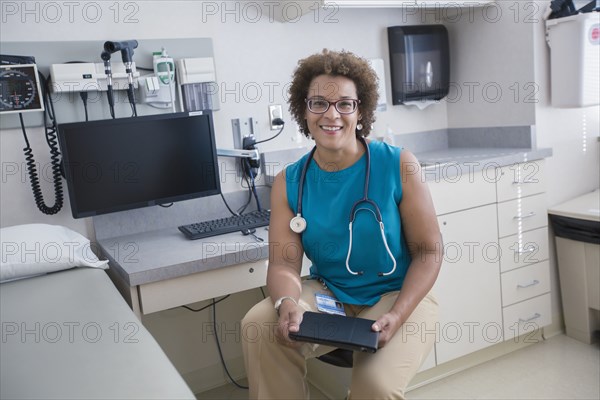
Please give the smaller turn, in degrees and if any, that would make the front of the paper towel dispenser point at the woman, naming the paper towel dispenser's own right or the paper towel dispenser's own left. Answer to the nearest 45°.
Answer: approximately 45° to the paper towel dispenser's own right

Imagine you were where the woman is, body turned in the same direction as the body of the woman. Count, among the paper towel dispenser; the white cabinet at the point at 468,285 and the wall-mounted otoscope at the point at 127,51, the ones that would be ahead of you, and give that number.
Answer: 0

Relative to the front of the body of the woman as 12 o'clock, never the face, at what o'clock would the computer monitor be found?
The computer monitor is roughly at 4 o'clock from the woman.

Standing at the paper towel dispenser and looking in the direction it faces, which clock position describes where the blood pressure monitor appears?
The blood pressure monitor is roughly at 3 o'clock from the paper towel dispenser.

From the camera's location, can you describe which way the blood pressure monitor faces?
facing the viewer

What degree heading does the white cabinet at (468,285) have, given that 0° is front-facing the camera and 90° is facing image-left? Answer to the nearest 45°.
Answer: approximately 315°

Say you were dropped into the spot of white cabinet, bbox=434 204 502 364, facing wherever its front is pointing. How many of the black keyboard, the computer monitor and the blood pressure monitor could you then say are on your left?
0

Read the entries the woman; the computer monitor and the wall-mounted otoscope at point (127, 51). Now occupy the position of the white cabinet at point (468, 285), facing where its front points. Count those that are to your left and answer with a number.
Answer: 0

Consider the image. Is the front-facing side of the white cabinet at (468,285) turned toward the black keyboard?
no

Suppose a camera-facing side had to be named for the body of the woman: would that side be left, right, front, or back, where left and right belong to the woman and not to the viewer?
front

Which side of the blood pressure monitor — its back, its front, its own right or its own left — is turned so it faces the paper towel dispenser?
left

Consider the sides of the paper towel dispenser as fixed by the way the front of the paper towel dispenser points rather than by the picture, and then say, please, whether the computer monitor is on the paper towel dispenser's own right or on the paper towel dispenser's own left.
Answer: on the paper towel dispenser's own right

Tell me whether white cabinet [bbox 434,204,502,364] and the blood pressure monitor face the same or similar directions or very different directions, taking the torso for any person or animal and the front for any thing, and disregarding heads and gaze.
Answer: same or similar directions

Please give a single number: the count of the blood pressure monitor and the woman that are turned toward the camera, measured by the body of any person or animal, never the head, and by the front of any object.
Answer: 2

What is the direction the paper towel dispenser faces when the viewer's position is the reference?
facing the viewer and to the right of the viewer

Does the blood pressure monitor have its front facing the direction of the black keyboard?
no

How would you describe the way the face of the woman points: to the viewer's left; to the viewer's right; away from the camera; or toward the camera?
toward the camera

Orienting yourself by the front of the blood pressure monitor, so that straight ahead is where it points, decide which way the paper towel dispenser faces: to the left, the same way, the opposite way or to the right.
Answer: the same way
